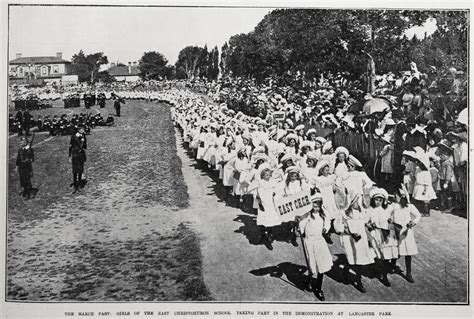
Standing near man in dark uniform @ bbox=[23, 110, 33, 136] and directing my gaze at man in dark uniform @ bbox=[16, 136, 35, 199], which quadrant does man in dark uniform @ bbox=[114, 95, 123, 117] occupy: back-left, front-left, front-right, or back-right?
back-left

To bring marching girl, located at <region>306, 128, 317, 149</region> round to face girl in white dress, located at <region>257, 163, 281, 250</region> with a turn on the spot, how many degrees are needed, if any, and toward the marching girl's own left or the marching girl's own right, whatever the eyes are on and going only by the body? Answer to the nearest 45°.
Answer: approximately 45° to the marching girl's own right

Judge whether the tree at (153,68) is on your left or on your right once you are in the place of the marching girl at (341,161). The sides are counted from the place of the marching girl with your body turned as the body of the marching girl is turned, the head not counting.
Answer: on your right

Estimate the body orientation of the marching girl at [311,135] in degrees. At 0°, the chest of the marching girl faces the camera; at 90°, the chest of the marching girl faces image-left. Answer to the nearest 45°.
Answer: approximately 315°

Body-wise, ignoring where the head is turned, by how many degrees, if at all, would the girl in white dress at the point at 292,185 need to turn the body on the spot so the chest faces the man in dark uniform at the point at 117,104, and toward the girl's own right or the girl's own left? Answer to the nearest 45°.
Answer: approximately 135° to the girl's own right

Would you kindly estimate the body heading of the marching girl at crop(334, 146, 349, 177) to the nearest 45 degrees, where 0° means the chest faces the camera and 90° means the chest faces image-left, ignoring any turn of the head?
approximately 0°

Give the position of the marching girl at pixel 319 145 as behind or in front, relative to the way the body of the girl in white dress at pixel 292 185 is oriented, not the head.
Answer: behind

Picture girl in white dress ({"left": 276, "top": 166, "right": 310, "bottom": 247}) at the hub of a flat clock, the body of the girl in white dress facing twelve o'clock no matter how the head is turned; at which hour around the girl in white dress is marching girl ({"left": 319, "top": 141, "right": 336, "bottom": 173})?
The marching girl is roughly at 7 o'clock from the girl in white dress.

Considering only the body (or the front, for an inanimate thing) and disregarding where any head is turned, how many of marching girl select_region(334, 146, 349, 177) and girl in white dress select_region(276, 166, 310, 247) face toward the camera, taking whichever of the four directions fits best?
2

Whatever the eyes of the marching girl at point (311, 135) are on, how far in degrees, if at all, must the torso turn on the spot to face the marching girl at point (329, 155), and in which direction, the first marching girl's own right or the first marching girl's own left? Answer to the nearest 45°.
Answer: approximately 45° to the first marching girl's own right
